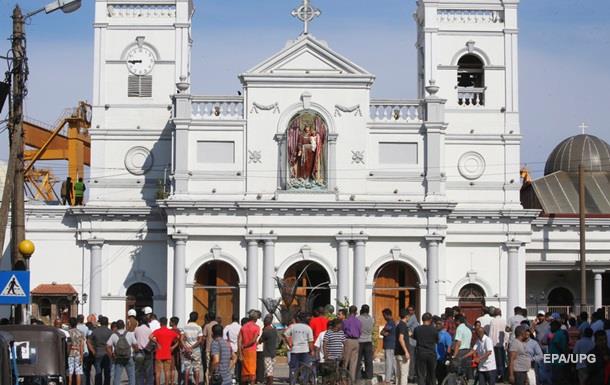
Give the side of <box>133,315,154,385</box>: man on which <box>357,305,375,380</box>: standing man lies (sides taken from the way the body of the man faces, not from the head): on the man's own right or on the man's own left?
on the man's own right

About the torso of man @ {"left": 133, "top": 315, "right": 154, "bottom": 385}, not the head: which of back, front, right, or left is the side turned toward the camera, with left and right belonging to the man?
back

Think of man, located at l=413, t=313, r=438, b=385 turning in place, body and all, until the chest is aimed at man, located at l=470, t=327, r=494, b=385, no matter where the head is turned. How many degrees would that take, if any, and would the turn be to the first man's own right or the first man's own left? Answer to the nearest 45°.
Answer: approximately 90° to the first man's own right

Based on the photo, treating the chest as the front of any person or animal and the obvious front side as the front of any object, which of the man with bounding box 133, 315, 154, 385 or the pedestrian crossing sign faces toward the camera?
the pedestrian crossing sign

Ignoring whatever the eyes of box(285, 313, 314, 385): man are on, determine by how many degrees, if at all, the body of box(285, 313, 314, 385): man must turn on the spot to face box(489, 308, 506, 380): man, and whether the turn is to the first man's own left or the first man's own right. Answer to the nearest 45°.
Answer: approximately 45° to the first man's own right

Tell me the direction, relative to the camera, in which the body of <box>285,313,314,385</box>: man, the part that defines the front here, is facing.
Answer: away from the camera

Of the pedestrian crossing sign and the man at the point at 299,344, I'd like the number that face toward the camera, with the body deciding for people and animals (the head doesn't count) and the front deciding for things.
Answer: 1

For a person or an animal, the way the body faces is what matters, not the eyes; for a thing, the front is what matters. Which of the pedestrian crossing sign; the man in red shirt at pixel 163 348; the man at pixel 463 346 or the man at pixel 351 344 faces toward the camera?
the pedestrian crossing sign

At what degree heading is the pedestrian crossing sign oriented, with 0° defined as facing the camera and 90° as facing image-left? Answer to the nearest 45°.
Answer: approximately 0°

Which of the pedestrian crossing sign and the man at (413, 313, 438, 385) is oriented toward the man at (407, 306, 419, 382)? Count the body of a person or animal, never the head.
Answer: the man at (413, 313, 438, 385)

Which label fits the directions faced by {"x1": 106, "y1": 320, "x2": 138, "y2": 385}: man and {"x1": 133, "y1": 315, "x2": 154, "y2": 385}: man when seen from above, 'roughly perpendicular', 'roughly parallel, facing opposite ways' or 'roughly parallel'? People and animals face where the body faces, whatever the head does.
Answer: roughly parallel

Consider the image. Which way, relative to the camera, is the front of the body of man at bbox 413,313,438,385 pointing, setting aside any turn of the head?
away from the camera

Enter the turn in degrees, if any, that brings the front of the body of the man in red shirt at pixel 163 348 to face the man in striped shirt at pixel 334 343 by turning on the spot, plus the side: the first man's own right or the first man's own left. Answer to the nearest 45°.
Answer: approximately 90° to the first man's own right

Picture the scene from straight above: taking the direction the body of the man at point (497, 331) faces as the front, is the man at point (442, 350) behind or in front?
behind
